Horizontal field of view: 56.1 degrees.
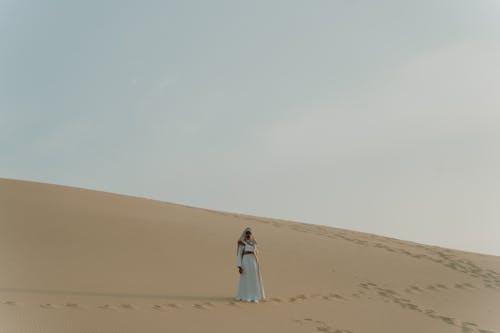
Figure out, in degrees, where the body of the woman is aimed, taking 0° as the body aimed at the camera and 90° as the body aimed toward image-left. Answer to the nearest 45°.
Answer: approximately 0°
